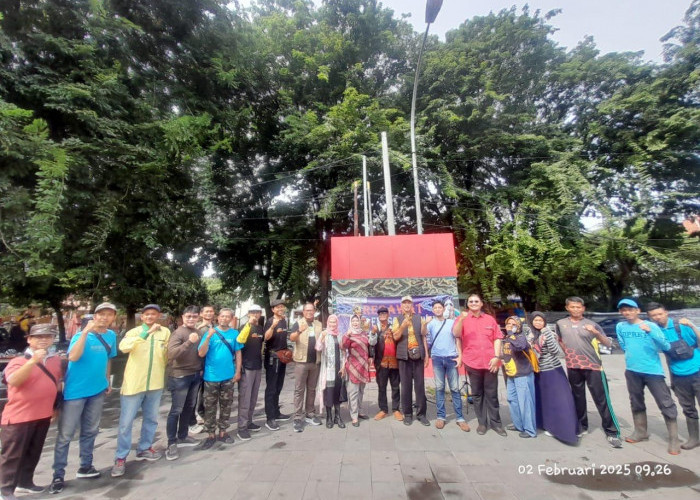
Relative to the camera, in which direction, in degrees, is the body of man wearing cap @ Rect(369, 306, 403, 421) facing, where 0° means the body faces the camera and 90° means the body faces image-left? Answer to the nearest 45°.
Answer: approximately 0°

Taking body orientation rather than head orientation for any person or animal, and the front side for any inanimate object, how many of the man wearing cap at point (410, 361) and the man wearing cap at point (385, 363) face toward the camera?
2

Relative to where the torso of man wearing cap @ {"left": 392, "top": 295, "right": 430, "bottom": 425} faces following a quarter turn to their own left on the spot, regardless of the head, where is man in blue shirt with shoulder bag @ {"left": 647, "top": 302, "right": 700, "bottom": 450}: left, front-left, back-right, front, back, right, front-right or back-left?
front

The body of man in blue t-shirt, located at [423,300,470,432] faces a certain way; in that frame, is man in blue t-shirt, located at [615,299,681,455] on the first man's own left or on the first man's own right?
on the first man's own left

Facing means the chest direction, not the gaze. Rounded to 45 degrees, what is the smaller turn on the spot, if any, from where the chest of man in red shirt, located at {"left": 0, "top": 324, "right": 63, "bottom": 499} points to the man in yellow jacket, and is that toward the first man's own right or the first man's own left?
approximately 45° to the first man's own left

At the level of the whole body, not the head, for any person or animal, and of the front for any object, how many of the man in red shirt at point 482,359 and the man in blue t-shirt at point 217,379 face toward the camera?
2
